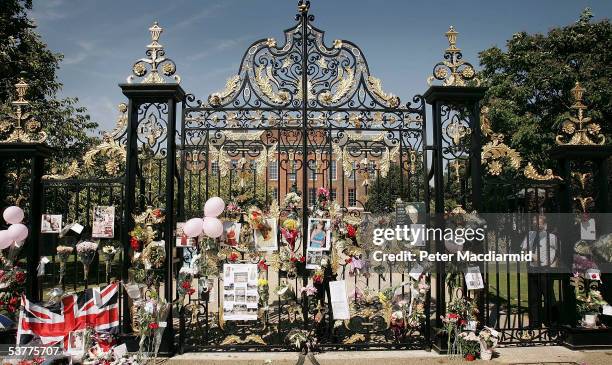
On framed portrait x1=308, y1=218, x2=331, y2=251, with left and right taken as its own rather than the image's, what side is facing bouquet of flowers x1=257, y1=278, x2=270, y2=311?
right

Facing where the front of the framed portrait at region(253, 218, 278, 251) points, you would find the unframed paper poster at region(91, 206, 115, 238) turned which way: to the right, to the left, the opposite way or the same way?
the same way

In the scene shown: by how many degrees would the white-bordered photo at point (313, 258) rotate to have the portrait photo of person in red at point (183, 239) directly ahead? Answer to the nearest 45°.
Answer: approximately 90° to its right

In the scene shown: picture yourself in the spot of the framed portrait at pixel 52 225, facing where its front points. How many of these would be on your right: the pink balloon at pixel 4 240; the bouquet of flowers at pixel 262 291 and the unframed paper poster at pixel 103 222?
1

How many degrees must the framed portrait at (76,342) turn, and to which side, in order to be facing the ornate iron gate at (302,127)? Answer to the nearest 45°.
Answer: approximately 90° to its left

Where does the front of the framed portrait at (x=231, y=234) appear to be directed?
toward the camera

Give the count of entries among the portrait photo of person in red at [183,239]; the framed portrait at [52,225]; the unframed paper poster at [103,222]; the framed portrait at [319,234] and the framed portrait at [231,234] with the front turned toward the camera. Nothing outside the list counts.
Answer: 5

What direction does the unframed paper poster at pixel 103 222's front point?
toward the camera

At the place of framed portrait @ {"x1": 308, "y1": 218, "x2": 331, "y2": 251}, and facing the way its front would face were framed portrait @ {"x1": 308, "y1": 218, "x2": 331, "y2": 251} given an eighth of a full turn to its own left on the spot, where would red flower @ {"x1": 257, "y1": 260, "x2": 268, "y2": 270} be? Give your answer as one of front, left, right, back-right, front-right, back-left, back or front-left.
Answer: back-right

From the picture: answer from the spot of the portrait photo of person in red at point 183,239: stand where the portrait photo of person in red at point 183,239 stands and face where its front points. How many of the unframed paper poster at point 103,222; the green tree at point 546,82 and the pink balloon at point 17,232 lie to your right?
2

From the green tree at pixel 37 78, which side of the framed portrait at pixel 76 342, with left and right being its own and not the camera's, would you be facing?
back

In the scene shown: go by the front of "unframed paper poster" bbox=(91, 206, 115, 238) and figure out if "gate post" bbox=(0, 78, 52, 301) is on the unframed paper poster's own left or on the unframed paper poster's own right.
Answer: on the unframed paper poster's own right

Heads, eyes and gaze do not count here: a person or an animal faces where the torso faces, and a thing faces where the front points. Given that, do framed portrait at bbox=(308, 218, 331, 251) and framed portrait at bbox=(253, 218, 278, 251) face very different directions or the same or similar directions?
same or similar directions

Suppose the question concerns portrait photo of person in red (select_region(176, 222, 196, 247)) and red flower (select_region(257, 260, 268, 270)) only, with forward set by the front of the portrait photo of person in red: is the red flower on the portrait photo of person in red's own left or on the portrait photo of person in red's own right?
on the portrait photo of person in red's own left

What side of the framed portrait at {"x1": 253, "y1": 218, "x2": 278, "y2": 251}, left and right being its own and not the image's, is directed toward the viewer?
front

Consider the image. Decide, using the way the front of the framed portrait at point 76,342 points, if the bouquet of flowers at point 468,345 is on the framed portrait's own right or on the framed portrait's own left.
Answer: on the framed portrait's own left

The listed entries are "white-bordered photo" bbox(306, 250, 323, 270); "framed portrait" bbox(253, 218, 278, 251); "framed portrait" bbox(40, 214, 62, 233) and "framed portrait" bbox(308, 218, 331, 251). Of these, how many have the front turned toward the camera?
4

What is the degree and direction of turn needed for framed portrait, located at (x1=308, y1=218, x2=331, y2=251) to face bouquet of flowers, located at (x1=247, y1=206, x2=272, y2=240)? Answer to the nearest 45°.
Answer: approximately 90° to its right
